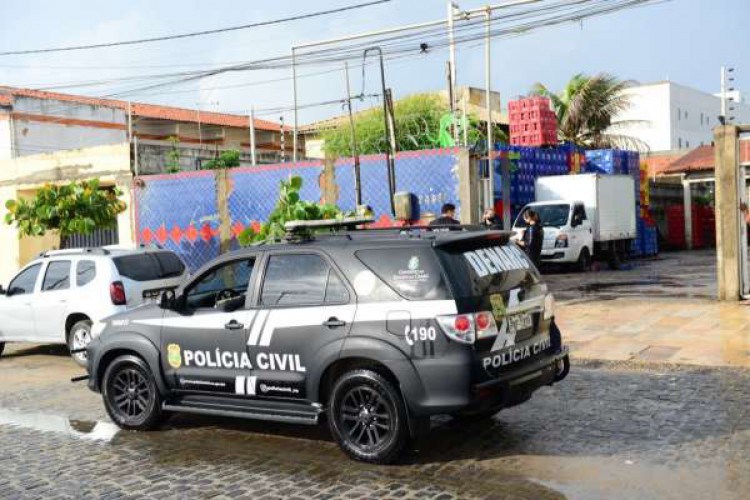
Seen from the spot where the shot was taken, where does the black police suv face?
facing away from the viewer and to the left of the viewer

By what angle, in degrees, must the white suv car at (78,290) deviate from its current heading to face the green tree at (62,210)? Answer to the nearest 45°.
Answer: approximately 45° to its right

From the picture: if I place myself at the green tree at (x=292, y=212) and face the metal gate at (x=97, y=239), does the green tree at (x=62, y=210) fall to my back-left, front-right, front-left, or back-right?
front-left

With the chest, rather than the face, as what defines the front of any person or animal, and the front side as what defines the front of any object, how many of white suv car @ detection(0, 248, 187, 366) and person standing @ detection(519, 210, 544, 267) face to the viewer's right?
0

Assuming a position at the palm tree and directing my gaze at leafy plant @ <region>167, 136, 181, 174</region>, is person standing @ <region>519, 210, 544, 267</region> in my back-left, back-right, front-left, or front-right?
front-left

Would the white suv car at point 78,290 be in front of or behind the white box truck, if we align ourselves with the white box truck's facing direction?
in front

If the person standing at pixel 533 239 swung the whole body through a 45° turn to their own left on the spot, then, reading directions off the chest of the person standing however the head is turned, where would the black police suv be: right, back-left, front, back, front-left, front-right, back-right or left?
front-left

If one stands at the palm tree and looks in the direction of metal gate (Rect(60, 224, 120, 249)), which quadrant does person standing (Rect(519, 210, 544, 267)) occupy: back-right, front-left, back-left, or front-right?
front-left

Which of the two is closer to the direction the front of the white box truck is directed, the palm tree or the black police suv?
the black police suv

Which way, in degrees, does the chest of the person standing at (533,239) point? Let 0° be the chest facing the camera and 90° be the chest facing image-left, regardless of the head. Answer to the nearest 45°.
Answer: approximately 90°

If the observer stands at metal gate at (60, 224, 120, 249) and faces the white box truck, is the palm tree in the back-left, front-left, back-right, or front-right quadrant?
front-left

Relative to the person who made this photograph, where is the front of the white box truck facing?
facing the viewer and to the left of the viewer

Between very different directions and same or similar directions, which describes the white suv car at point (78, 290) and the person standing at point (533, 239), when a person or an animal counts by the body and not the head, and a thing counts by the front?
same or similar directions

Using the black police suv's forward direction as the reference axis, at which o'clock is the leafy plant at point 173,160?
The leafy plant is roughly at 1 o'clock from the black police suv.

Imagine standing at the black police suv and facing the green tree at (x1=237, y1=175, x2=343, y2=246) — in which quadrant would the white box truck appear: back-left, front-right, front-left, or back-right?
front-right

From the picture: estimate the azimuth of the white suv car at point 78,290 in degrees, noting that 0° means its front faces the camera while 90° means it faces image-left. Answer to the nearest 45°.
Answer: approximately 135°
